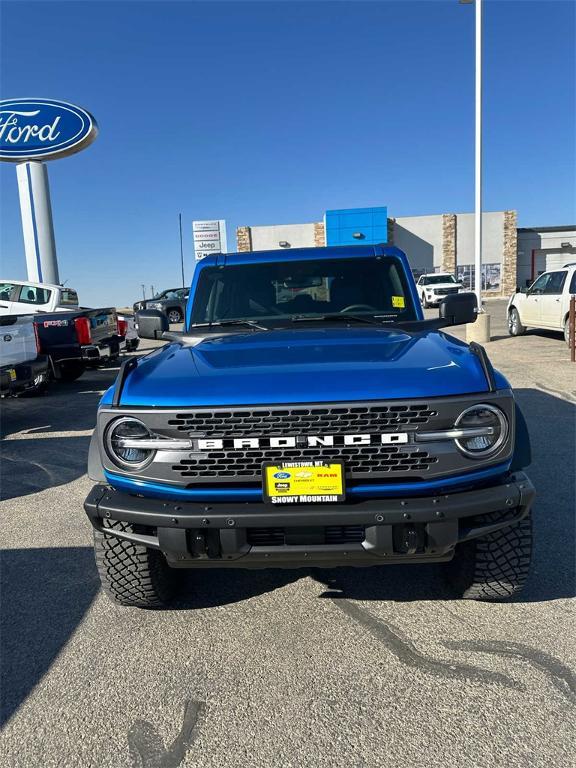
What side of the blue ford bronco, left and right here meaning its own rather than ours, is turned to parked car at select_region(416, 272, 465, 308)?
back

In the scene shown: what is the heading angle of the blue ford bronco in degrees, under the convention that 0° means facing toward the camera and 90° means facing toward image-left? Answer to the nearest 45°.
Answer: approximately 0°

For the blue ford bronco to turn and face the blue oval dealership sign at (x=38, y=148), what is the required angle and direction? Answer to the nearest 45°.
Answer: approximately 135° to its right

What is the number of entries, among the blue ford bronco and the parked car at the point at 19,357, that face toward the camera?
1

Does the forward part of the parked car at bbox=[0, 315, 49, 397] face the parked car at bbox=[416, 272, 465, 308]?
no

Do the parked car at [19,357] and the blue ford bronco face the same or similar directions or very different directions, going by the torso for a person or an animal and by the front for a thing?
very different directions

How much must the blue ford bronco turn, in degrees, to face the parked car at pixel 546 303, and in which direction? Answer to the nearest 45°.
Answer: approximately 135° to its left

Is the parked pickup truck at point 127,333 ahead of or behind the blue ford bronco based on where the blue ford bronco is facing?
behind

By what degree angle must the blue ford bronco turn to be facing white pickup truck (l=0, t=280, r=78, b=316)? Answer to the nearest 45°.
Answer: approximately 135° to its right
